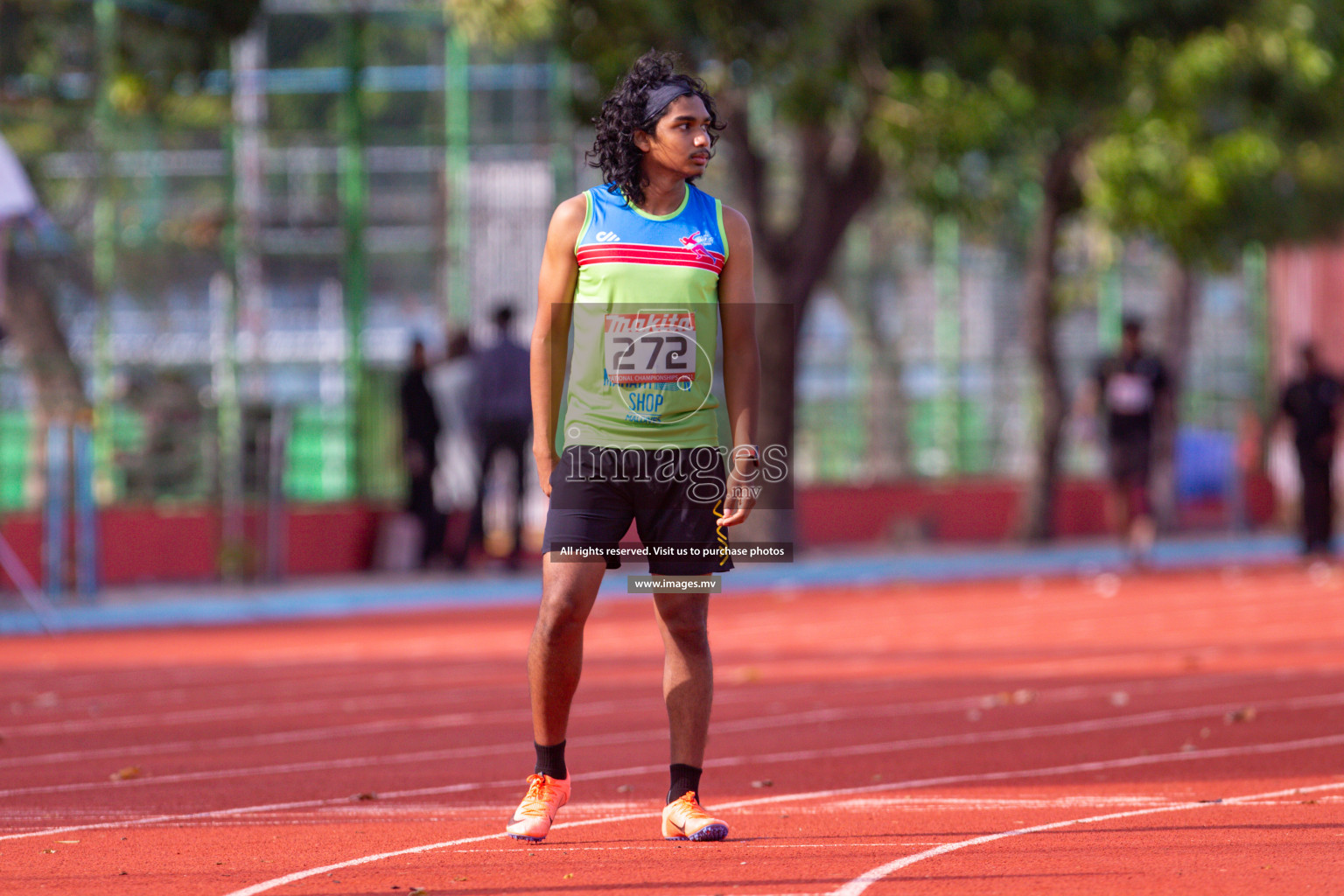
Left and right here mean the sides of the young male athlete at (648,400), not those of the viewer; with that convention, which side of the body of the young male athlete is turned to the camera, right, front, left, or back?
front

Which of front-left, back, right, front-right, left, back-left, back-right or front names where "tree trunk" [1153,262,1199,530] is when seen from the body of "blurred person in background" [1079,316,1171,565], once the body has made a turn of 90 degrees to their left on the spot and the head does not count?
left

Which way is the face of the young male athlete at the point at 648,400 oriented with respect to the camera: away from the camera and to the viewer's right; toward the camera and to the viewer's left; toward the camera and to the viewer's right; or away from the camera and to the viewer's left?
toward the camera and to the viewer's right

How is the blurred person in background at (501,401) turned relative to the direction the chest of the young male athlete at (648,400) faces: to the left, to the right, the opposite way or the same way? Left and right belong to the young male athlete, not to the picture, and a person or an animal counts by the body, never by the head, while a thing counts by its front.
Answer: the opposite way

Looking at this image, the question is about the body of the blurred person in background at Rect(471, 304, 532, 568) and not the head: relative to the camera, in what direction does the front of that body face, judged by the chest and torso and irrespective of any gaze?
away from the camera

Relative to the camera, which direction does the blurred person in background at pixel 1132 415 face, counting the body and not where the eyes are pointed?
toward the camera

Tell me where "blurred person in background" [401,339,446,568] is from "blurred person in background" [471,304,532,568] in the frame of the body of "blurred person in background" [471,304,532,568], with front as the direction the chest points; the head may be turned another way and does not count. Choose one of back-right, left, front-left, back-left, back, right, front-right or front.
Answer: front-left

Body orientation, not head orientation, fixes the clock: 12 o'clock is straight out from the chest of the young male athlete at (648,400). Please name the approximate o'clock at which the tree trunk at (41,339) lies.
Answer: The tree trunk is roughly at 5 o'clock from the young male athlete.

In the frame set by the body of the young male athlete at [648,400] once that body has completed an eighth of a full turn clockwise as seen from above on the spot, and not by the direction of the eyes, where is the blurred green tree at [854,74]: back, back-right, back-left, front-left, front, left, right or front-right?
back-right
